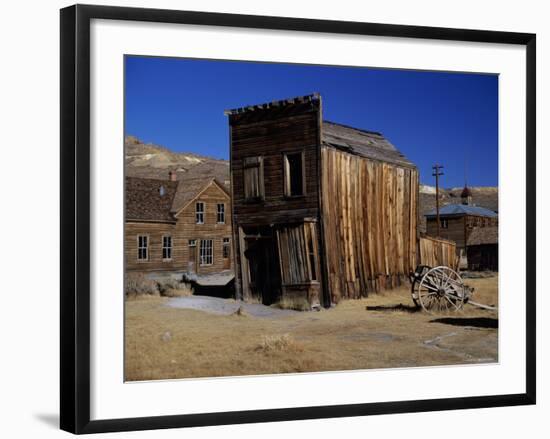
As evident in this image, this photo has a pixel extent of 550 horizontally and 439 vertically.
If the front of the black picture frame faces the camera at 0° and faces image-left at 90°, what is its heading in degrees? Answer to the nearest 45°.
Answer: approximately 315°
